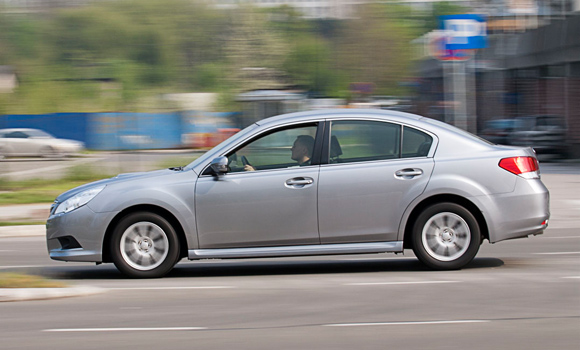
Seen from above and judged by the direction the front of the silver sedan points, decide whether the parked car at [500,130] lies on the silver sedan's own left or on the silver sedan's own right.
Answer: on the silver sedan's own right

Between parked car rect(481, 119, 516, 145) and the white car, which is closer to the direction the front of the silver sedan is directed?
the white car

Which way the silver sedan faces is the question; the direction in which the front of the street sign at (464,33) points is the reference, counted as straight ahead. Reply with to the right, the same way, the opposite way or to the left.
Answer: to the right

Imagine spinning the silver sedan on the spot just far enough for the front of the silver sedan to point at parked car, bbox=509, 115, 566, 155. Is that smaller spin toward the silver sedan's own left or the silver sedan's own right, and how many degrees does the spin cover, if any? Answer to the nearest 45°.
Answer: approximately 135° to the silver sedan's own right

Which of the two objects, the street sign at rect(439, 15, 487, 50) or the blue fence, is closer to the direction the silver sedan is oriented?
the blue fence

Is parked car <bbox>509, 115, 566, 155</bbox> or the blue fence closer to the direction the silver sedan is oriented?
the blue fence

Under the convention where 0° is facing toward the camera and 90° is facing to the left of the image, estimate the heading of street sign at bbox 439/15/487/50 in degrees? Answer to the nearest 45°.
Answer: approximately 0°

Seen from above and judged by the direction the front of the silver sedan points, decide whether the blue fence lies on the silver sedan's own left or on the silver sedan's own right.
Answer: on the silver sedan's own right

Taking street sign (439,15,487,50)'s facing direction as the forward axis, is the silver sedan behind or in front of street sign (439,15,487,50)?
in front

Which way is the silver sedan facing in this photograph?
to the viewer's left

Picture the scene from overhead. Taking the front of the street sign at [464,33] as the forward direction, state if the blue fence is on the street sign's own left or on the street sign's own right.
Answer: on the street sign's own right

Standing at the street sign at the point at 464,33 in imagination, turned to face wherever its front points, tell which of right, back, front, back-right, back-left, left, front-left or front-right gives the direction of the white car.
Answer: back-right

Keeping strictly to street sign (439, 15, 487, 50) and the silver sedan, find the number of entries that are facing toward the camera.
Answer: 1

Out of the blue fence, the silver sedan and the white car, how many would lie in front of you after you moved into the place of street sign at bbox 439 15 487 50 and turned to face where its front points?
1
